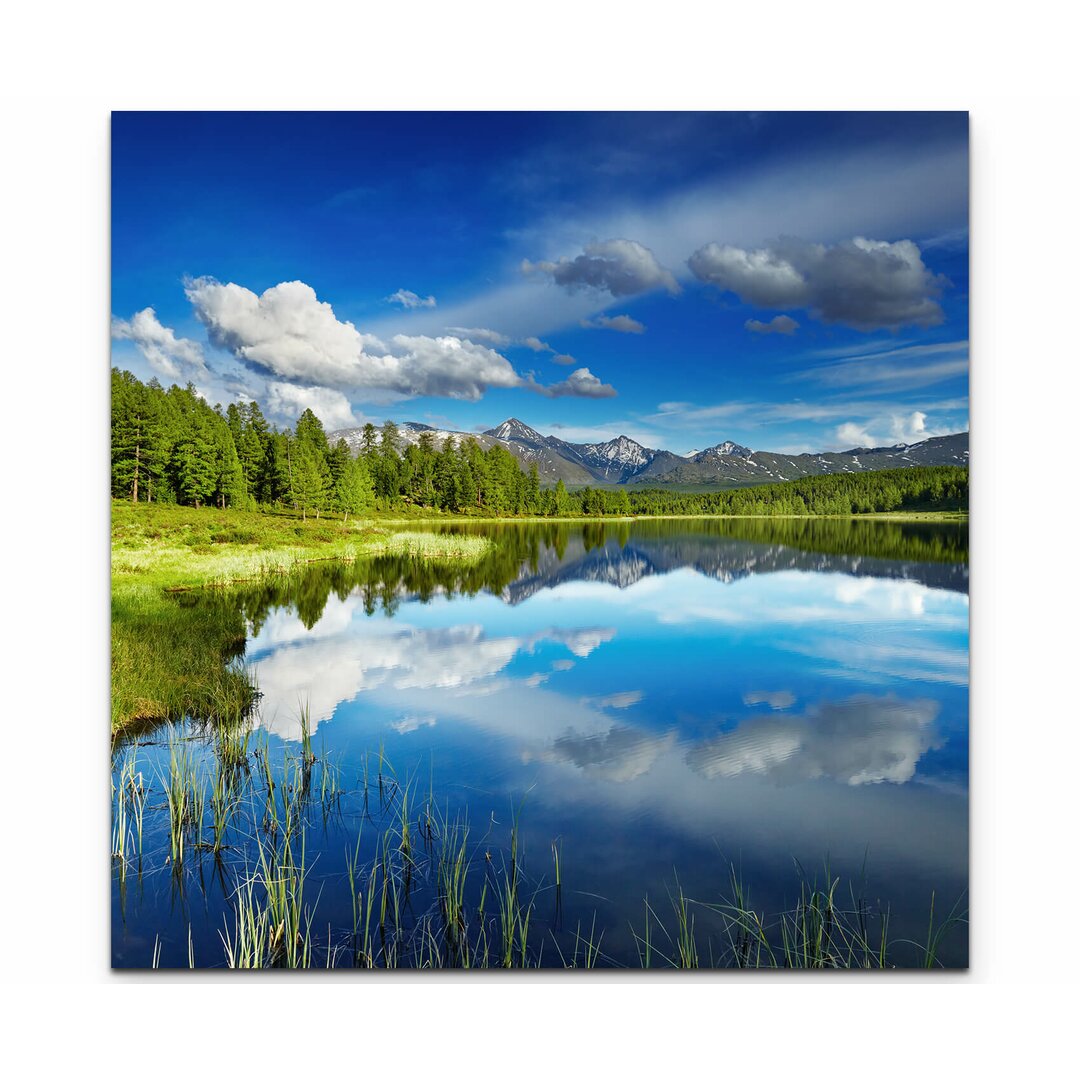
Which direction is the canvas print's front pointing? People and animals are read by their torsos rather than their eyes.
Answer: toward the camera
